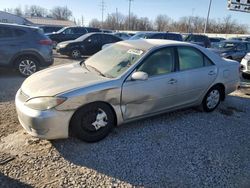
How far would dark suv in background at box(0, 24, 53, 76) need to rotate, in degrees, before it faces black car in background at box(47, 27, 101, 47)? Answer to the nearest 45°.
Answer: approximately 90° to its right

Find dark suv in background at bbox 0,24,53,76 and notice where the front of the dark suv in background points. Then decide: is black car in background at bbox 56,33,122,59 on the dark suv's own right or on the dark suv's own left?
on the dark suv's own right

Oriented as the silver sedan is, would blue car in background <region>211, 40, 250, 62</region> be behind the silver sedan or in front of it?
behind

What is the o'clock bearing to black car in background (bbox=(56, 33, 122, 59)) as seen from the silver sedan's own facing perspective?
The black car in background is roughly at 4 o'clock from the silver sedan.

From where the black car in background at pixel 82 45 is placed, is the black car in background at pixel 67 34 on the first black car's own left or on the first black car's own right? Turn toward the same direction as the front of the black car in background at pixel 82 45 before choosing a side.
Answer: on the first black car's own right

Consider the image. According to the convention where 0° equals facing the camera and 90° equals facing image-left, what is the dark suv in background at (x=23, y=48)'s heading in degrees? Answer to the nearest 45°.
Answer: approximately 90°

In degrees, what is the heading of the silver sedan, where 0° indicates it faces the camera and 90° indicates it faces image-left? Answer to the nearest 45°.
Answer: approximately 45°
